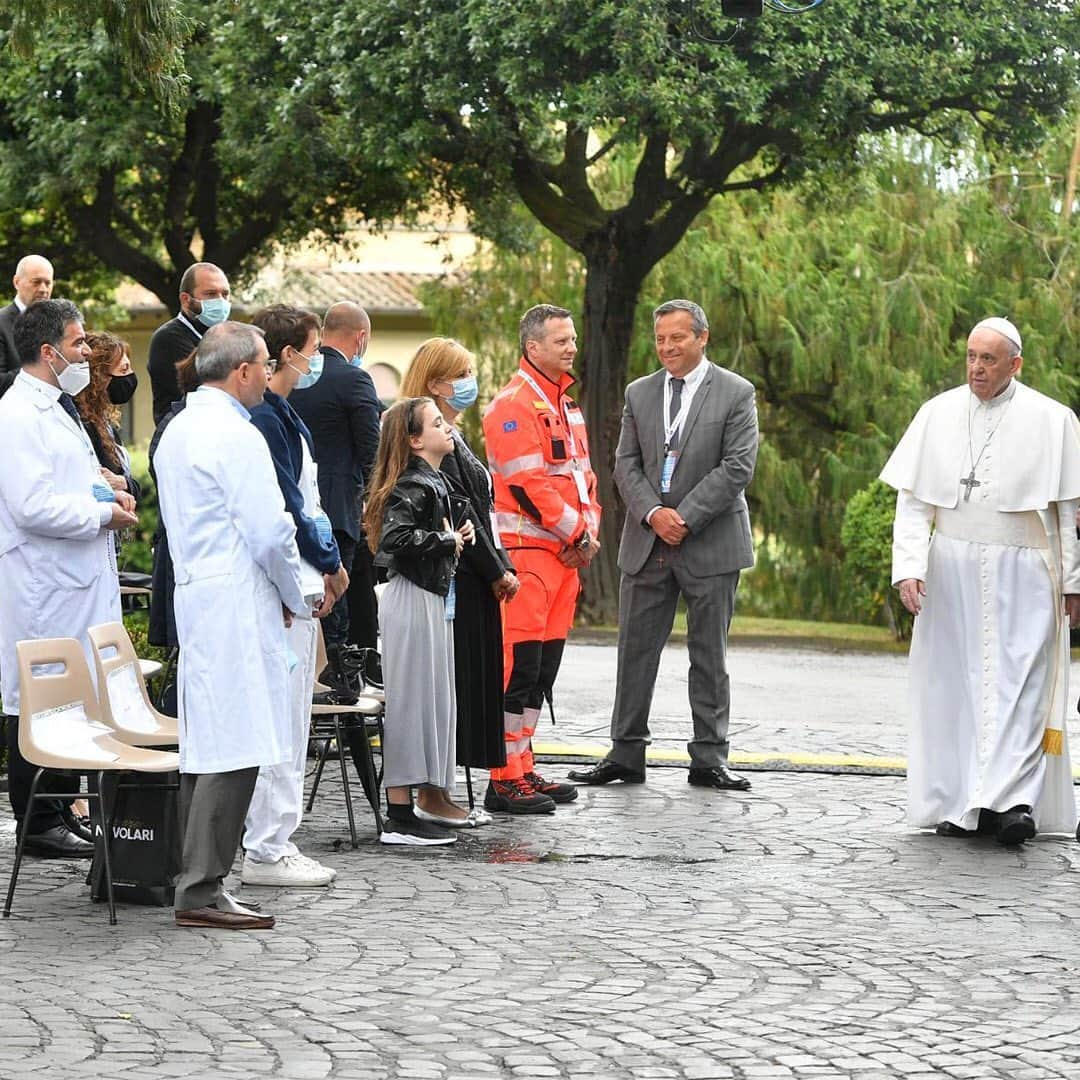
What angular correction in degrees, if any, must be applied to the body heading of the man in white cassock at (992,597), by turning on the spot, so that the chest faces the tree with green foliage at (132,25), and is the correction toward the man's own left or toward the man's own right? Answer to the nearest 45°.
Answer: approximately 90° to the man's own right

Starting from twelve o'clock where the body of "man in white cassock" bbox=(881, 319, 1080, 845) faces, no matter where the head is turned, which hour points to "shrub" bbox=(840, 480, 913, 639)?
The shrub is roughly at 6 o'clock from the man in white cassock.

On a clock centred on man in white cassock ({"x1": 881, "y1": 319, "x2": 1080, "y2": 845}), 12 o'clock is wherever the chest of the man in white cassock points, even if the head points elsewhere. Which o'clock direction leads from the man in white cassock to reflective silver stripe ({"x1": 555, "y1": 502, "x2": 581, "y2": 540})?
The reflective silver stripe is roughly at 3 o'clock from the man in white cassock.

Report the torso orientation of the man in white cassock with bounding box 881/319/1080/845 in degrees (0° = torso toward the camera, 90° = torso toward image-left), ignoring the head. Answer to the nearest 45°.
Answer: approximately 0°

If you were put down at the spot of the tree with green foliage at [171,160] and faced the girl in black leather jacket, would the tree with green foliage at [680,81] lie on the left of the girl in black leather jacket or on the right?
left

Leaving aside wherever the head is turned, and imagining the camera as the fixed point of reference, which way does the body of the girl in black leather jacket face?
to the viewer's right

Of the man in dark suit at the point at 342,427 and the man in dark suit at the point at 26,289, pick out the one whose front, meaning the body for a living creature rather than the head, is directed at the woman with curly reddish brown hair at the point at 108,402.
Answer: the man in dark suit at the point at 26,289

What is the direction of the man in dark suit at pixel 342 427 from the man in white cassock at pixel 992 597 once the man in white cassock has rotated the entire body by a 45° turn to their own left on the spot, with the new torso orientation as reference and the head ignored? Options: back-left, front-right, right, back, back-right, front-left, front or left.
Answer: back-right

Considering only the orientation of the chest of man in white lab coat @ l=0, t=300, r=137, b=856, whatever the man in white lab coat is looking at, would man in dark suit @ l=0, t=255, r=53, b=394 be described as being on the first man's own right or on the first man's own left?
on the first man's own left

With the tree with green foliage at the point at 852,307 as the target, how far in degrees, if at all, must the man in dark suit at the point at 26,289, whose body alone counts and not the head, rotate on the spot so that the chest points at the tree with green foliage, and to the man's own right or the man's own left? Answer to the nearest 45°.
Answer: approximately 90° to the man's own left

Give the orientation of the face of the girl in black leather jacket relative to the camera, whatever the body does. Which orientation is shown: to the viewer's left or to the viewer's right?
to the viewer's right

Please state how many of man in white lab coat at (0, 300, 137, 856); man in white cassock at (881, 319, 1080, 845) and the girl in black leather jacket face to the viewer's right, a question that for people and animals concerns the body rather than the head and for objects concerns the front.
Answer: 2

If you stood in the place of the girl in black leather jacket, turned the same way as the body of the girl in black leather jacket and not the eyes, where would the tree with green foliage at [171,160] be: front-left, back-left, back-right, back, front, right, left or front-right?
left
